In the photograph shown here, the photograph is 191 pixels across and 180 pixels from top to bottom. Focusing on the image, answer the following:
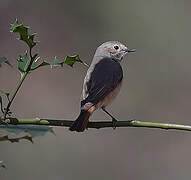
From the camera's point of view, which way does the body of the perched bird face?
to the viewer's right
